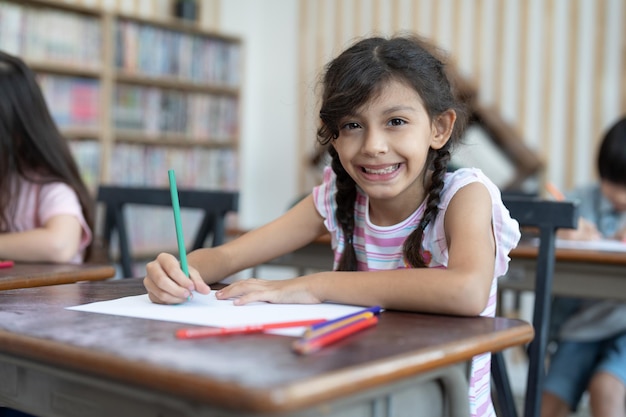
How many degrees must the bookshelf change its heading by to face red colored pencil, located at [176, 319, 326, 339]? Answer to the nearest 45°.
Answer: approximately 45° to its right

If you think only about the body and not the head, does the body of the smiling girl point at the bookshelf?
no

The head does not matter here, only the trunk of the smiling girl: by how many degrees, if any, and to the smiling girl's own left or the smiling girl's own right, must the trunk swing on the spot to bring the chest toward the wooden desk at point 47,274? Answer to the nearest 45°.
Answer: approximately 45° to the smiling girl's own right

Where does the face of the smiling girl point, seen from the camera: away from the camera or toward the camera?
toward the camera

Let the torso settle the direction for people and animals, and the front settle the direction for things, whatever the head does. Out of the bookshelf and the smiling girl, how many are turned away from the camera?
0

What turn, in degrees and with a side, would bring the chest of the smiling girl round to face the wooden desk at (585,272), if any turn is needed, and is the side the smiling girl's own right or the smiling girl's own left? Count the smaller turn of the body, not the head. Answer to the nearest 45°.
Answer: approximately 180°

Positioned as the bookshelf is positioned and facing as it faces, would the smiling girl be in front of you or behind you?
in front

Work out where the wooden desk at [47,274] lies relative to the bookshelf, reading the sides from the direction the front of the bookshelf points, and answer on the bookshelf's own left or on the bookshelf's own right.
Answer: on the bookshelf's own right

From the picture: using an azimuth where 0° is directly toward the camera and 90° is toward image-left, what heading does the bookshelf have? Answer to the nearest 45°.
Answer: approximately 315°

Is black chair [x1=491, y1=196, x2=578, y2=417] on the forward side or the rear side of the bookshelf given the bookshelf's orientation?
on the forward side

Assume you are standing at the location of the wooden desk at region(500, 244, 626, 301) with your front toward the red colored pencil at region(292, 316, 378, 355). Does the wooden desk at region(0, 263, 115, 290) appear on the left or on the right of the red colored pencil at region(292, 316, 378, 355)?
right
